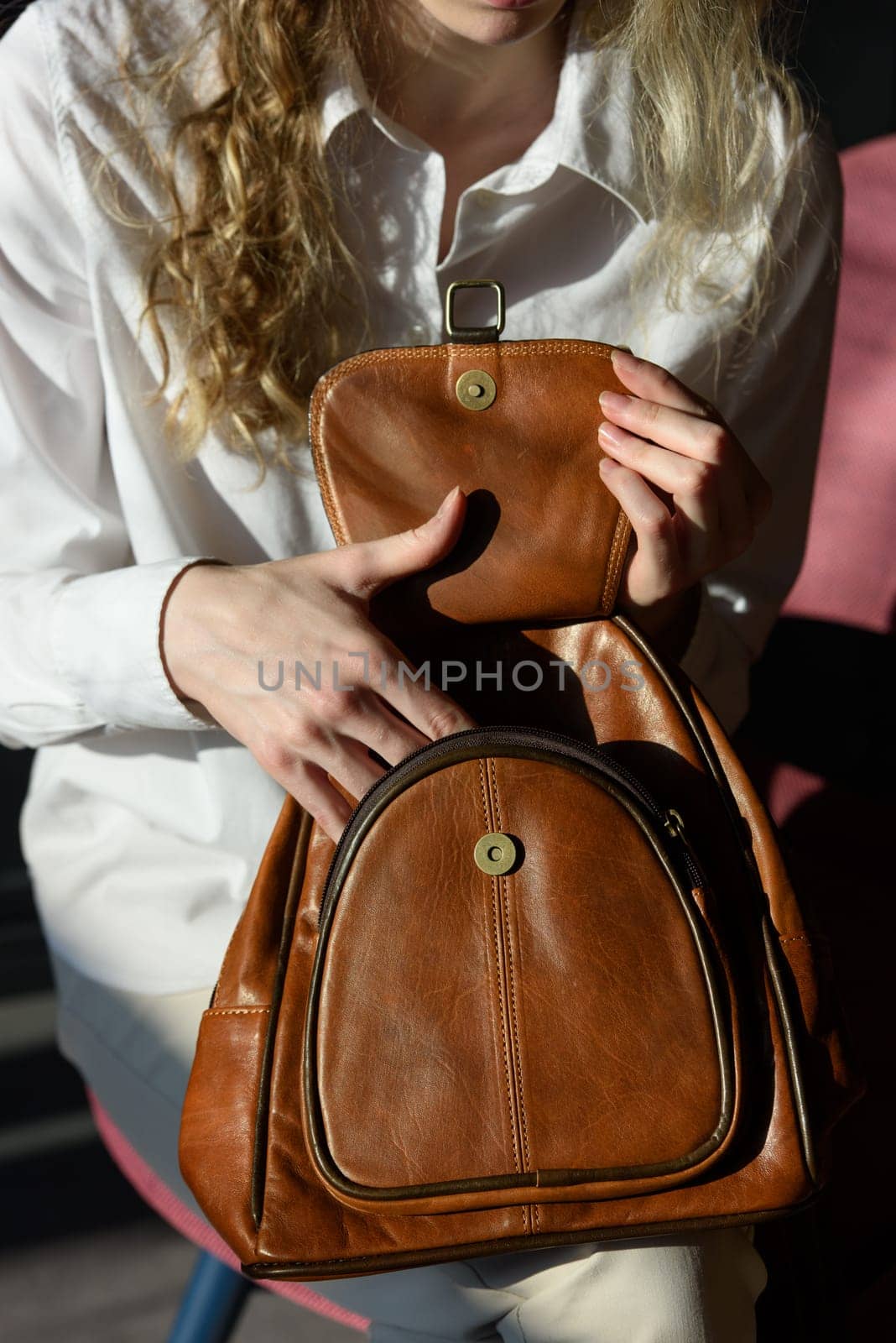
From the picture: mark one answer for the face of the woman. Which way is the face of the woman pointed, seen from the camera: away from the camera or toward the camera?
toward the camera

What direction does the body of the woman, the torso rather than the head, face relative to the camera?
toward the camera
